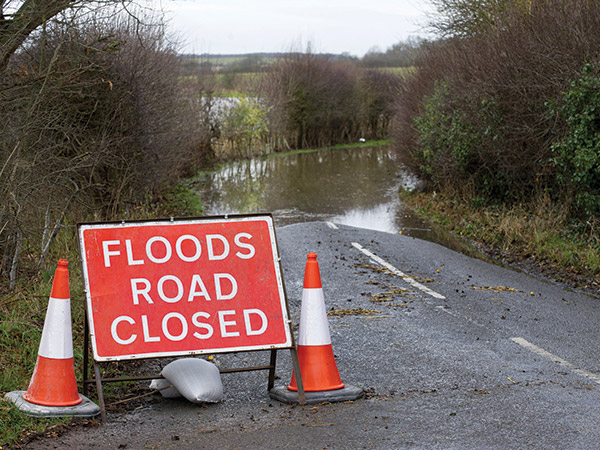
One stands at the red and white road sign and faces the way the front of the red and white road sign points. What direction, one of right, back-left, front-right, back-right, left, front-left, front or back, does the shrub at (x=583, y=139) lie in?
back-left

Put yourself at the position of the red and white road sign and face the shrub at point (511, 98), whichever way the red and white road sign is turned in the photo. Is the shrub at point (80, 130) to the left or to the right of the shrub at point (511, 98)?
left

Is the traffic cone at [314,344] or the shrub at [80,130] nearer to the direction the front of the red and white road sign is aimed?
the traffic cone

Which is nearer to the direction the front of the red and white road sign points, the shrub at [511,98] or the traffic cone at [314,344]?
the traffic cone

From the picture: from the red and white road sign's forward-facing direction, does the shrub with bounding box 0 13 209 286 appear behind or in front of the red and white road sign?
behind

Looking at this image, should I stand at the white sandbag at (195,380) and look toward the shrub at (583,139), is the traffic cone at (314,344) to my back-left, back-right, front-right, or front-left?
front-right

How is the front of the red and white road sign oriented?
toward the camera

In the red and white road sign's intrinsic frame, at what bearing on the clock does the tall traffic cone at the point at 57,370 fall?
The tall traffic cone is roughly at 2 o'clock from the red and white road sign.

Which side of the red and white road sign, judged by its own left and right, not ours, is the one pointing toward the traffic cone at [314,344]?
left
